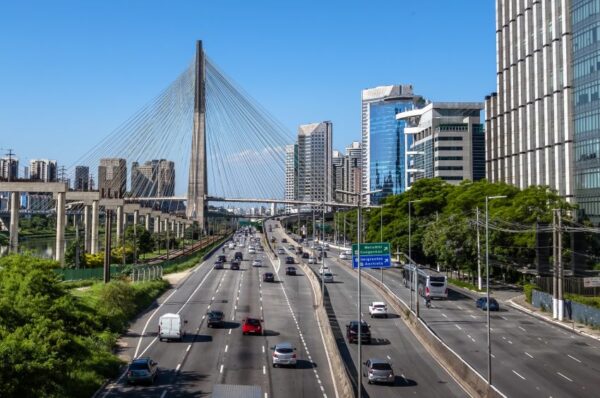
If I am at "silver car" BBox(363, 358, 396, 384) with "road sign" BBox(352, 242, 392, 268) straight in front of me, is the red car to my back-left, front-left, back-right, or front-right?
front-left

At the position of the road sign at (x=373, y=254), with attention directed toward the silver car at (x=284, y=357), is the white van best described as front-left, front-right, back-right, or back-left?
front-right

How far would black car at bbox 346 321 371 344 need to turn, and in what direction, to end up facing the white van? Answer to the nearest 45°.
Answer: approximately 90° to its left

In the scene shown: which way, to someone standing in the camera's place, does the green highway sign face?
facing the viewer

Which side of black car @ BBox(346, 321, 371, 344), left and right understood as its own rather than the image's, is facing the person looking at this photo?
back
